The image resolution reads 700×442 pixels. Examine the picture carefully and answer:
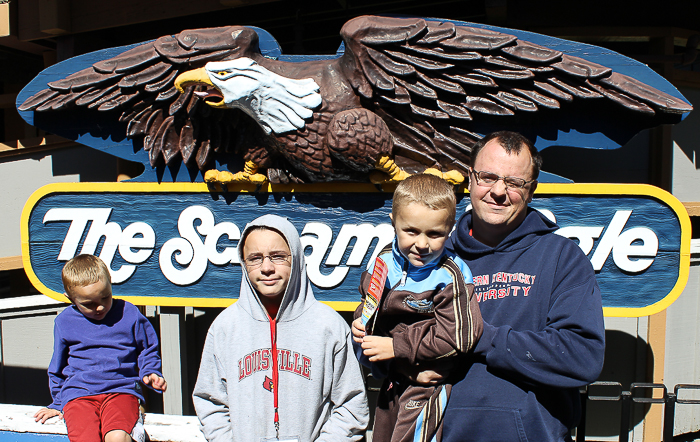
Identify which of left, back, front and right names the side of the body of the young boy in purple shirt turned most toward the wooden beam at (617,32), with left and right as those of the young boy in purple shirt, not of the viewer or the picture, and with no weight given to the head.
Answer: left

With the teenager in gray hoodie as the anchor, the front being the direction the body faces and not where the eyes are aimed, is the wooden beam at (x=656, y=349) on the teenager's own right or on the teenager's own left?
on the teenager's own left

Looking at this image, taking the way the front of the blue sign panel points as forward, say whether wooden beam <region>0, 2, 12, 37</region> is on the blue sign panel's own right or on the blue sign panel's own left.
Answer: on the blue sign panel's own right

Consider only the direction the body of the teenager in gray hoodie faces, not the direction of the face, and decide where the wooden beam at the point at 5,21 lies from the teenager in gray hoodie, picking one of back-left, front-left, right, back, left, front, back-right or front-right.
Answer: back-right

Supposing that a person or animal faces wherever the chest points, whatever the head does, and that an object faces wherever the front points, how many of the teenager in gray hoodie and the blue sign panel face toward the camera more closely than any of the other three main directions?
2

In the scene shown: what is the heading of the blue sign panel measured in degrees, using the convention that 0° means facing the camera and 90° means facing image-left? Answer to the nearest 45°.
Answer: approximately 0°
